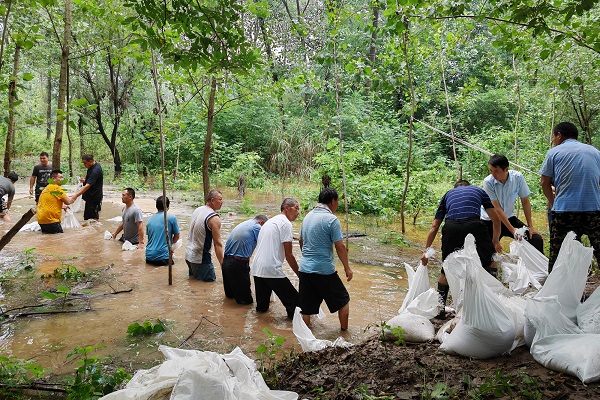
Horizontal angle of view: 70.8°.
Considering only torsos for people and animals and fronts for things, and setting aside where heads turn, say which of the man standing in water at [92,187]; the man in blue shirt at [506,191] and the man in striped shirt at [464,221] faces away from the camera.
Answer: the man in striped shirt

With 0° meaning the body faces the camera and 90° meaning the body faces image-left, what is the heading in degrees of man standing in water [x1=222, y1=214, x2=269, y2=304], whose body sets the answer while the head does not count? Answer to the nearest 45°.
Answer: approximately 225°

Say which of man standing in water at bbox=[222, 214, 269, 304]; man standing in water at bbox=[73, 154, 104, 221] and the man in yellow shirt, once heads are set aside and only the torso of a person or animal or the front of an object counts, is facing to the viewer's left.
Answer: man standing in water at bbox=[73, 154, 104, 221]

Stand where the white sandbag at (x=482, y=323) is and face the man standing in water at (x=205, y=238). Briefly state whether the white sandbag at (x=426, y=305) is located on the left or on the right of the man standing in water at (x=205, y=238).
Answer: right

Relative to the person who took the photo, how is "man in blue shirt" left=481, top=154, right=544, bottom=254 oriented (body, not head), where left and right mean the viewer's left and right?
facing the viewer and to the left of the viewer

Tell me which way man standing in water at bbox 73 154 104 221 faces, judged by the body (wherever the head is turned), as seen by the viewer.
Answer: to the viewer's left

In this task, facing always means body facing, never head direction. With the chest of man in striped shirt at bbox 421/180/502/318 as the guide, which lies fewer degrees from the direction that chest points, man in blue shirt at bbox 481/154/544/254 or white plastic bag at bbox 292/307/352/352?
the man in blue shirt
